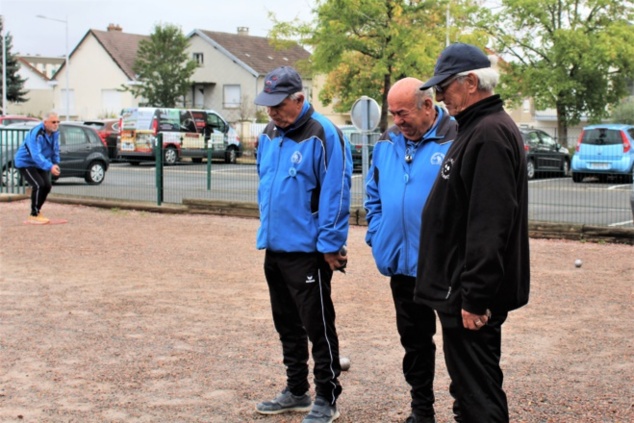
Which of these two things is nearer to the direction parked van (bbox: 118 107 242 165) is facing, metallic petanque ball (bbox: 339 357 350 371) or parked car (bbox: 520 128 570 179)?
the parked car

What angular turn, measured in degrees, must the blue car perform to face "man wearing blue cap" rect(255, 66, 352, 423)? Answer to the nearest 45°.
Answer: approximately 180°

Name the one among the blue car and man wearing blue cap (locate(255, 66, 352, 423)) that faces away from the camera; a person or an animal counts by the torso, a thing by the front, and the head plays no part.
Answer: the blue car

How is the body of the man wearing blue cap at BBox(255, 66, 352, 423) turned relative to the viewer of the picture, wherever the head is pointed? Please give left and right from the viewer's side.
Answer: facing the viewer and to the left of the viewer

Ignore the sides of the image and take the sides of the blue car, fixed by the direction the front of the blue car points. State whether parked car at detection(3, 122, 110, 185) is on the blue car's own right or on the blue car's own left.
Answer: on the blue car's own left

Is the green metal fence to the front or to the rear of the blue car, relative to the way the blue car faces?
to the rear

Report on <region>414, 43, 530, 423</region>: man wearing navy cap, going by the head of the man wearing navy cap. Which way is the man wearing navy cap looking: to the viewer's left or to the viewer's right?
to the viewer's left

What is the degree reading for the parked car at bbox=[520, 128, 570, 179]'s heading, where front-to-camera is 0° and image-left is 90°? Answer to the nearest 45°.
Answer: approximately 225°

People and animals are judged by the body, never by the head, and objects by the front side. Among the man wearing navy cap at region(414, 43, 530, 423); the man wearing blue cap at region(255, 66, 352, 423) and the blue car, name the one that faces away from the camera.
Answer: the blue car

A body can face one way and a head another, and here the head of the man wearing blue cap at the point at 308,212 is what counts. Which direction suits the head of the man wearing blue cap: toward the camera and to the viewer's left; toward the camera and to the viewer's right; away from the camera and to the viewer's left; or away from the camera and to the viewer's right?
toward the camera and to the viewer's left

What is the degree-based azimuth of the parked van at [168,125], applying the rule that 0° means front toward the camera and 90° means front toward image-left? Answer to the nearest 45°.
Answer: approximately 225°

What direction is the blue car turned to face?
away from the camera
